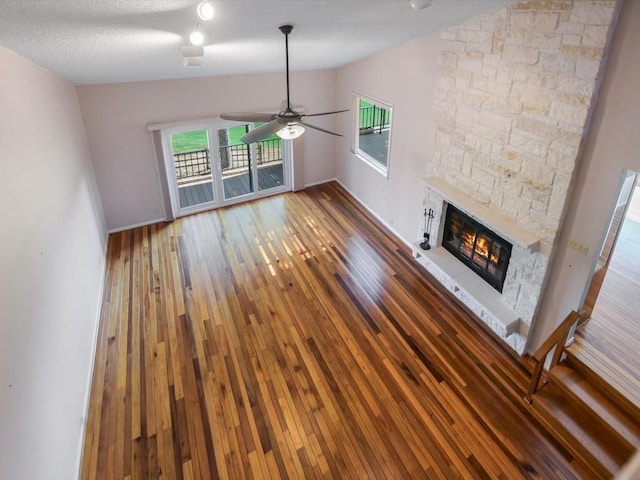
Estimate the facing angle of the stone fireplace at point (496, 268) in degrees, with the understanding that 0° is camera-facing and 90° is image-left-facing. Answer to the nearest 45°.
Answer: approximately 45°

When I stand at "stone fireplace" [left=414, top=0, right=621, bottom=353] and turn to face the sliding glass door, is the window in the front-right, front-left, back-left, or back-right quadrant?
front-right

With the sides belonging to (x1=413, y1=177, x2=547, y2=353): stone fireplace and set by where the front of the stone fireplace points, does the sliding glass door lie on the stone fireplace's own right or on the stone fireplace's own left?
on the stone fireplace's own right

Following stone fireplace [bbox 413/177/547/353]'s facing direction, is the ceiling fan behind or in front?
in front

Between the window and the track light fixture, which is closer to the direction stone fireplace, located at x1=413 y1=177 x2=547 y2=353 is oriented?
the track light fixture

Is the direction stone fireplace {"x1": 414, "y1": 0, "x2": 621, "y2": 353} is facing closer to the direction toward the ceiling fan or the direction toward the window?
the ceiling fan

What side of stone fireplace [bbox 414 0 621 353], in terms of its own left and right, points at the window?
right

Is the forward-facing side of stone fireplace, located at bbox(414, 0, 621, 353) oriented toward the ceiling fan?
yes

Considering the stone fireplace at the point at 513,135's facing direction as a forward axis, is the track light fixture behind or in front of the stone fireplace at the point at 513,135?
in front

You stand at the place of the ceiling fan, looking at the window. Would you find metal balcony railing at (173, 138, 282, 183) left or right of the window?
left
